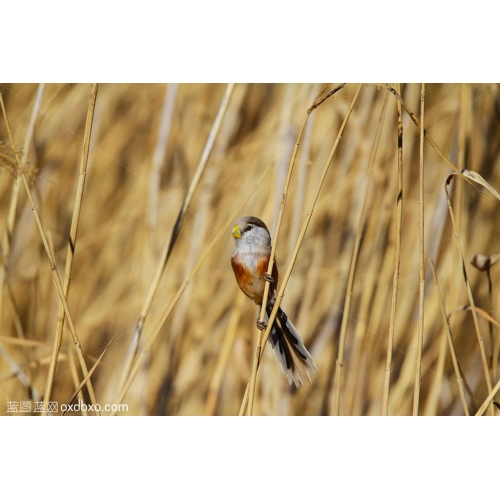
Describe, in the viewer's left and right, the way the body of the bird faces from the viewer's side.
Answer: facing the viewer and to the left of the viewer
